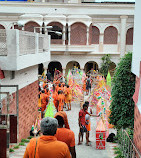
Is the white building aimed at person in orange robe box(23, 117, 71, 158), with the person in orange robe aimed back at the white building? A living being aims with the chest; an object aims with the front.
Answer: yes

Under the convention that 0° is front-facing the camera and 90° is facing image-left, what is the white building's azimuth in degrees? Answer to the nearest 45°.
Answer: approximately 0°

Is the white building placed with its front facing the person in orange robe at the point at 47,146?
yes

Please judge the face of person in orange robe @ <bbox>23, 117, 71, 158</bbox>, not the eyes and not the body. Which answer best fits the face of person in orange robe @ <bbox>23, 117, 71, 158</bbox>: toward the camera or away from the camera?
away from the camera

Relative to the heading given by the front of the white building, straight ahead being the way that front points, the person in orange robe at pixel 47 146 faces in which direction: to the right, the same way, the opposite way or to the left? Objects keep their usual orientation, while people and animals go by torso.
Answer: the opposite way

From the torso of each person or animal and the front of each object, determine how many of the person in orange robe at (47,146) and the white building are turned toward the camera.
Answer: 1

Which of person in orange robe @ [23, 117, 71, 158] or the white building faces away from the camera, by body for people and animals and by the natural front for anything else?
the person in orange robe

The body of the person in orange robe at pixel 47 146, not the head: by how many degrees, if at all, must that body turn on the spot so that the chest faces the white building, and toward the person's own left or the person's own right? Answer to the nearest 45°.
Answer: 0° — they already face it

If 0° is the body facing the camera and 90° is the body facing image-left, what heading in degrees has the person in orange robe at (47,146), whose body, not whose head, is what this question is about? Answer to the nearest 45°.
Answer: approximately 180°
